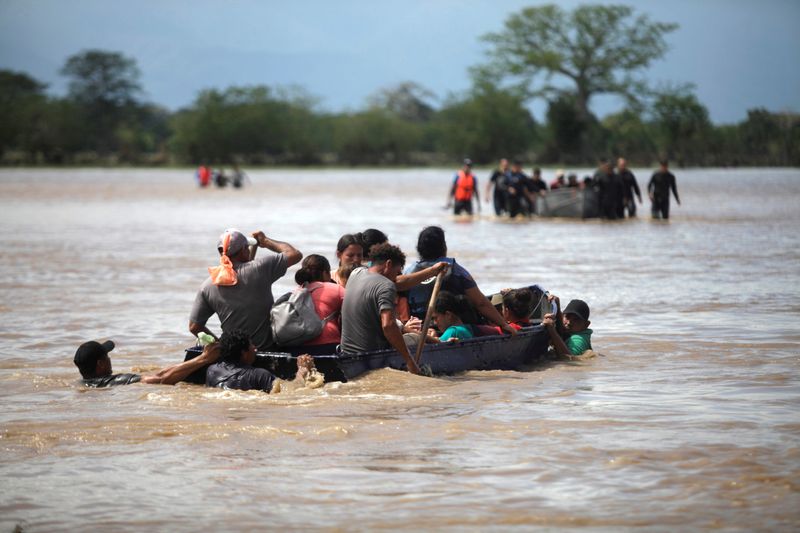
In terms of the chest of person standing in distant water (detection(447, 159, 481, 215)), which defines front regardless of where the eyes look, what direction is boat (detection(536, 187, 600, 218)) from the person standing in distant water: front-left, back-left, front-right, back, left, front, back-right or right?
left

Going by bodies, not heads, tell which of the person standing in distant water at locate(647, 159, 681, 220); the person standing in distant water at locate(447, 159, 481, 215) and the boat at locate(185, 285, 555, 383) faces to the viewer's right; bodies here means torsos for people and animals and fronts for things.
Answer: the boat

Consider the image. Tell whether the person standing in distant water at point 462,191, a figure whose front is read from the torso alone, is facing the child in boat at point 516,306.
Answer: yes

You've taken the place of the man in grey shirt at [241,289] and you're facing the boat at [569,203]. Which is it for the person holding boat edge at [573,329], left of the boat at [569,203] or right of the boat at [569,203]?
right

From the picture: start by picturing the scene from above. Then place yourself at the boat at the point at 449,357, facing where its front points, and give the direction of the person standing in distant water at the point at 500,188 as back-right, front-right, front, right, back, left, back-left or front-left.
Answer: left

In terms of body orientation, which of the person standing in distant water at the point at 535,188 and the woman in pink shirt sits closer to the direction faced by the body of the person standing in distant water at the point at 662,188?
the woman in pink shirt

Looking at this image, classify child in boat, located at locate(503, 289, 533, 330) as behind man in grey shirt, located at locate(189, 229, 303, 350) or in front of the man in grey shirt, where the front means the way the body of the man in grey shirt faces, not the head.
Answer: in front

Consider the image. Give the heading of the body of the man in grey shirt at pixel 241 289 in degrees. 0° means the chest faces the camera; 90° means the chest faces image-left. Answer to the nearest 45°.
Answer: approximately 225°

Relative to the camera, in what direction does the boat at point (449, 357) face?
facing to the right of the viewer

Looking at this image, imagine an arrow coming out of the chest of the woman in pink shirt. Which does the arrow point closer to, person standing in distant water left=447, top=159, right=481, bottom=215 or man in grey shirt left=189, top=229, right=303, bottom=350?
the person standing in distant water

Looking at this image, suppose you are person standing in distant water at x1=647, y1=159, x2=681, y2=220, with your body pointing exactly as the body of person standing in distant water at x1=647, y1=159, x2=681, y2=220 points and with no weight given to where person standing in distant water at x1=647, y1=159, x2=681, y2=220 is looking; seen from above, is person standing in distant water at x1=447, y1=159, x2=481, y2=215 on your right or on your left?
on your right

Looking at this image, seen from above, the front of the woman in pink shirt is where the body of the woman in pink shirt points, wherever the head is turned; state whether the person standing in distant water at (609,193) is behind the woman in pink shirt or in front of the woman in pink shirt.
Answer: in front

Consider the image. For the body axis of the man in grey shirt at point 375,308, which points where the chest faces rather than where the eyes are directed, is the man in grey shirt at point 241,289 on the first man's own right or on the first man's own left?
on the first man's own left

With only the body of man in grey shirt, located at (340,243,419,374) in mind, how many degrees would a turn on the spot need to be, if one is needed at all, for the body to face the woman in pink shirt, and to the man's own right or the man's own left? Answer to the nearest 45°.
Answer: approximately 90° to the man's own left

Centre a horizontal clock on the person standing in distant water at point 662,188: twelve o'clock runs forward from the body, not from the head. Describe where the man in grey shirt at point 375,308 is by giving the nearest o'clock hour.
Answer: The man in grey shirt is roughly at 12 o'clock from the person standing in distant water.

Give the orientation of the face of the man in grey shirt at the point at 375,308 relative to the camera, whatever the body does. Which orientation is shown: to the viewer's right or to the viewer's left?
to the viewer's right
